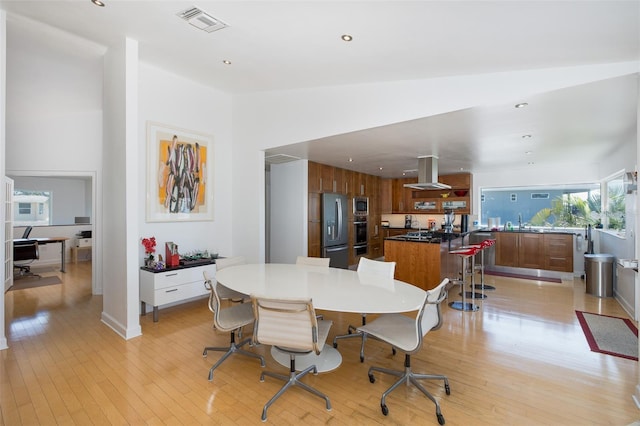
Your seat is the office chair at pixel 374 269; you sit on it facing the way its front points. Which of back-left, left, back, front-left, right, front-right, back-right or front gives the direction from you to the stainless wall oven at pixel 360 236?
back-right

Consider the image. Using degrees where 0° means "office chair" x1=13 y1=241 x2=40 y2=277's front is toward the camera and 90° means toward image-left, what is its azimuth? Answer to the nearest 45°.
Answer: approximately 225°

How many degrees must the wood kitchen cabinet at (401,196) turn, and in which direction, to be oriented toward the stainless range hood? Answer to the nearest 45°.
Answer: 0° — it already faces it

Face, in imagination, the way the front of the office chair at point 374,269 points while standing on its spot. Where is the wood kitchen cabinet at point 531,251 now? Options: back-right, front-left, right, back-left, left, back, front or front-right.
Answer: back

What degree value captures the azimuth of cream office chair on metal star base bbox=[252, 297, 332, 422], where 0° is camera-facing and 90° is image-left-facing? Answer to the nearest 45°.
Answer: approximately 225°

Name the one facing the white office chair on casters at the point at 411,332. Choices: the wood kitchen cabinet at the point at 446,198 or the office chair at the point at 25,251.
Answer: the wood kitchen cabinet

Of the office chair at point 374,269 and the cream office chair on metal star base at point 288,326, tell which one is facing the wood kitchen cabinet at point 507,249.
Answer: the cream office chair on metal star base

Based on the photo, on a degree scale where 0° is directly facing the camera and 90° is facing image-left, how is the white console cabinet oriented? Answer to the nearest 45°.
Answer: approximately 315°
